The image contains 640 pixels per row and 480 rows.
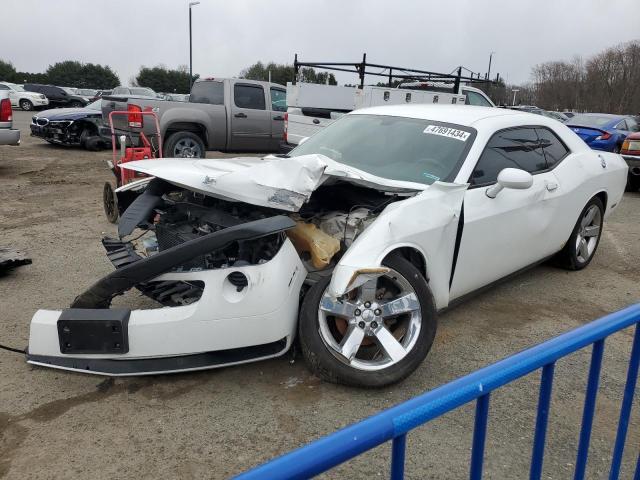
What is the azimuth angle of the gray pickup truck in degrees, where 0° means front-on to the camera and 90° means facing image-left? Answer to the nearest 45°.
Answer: approximately 225°

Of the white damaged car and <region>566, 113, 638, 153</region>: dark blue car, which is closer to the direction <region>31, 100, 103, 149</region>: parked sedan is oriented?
the white damaged car

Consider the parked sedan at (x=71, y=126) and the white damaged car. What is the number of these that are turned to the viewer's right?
0

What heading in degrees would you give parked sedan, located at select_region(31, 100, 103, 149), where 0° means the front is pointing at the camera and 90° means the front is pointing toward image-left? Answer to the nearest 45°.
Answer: approximately 45°

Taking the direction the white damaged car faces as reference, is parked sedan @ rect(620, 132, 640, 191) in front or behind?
behind

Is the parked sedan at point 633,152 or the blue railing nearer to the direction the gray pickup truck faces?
the parked sedan

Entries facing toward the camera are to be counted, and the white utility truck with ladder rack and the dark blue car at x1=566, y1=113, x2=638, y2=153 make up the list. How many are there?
0

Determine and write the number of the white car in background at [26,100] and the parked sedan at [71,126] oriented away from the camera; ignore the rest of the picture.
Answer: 0

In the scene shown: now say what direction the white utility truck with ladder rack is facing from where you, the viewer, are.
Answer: facing away from the viewer and to the right of the viewer

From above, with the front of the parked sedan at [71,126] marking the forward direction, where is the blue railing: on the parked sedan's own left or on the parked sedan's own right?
on the parked sedan's own left
